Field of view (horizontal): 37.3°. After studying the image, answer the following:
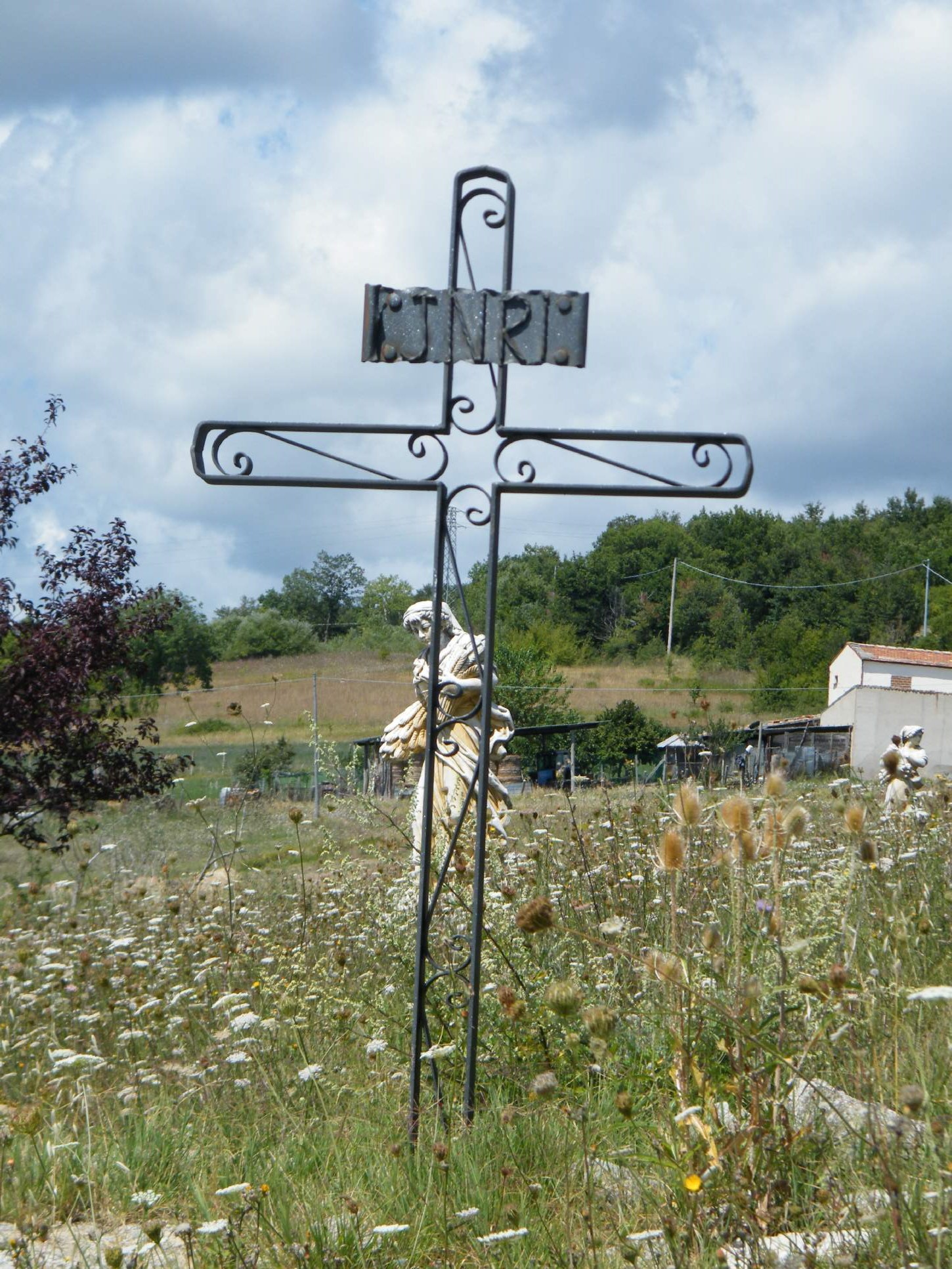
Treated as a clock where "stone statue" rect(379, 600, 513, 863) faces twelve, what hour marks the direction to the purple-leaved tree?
The purple-leaved tree is roughly at 3 o'clock from the stone statue.

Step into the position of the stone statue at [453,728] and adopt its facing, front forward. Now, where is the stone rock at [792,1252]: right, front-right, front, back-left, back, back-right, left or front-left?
front-left

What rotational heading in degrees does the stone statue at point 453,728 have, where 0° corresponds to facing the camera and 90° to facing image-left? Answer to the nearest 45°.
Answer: approximately 45°

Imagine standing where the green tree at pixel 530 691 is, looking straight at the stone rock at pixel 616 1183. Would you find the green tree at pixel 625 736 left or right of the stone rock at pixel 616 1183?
left

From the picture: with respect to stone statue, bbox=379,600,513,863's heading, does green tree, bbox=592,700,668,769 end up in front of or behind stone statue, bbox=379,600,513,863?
behind

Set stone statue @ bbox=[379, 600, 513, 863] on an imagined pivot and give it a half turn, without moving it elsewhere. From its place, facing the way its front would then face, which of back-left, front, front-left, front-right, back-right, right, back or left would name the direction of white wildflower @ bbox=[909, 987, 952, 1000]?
back-right

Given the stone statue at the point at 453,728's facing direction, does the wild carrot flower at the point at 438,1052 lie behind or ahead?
ahead

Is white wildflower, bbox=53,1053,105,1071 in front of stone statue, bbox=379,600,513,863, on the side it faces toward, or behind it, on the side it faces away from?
in front

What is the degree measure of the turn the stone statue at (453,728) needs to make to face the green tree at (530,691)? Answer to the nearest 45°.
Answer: approximately 135° to its right
